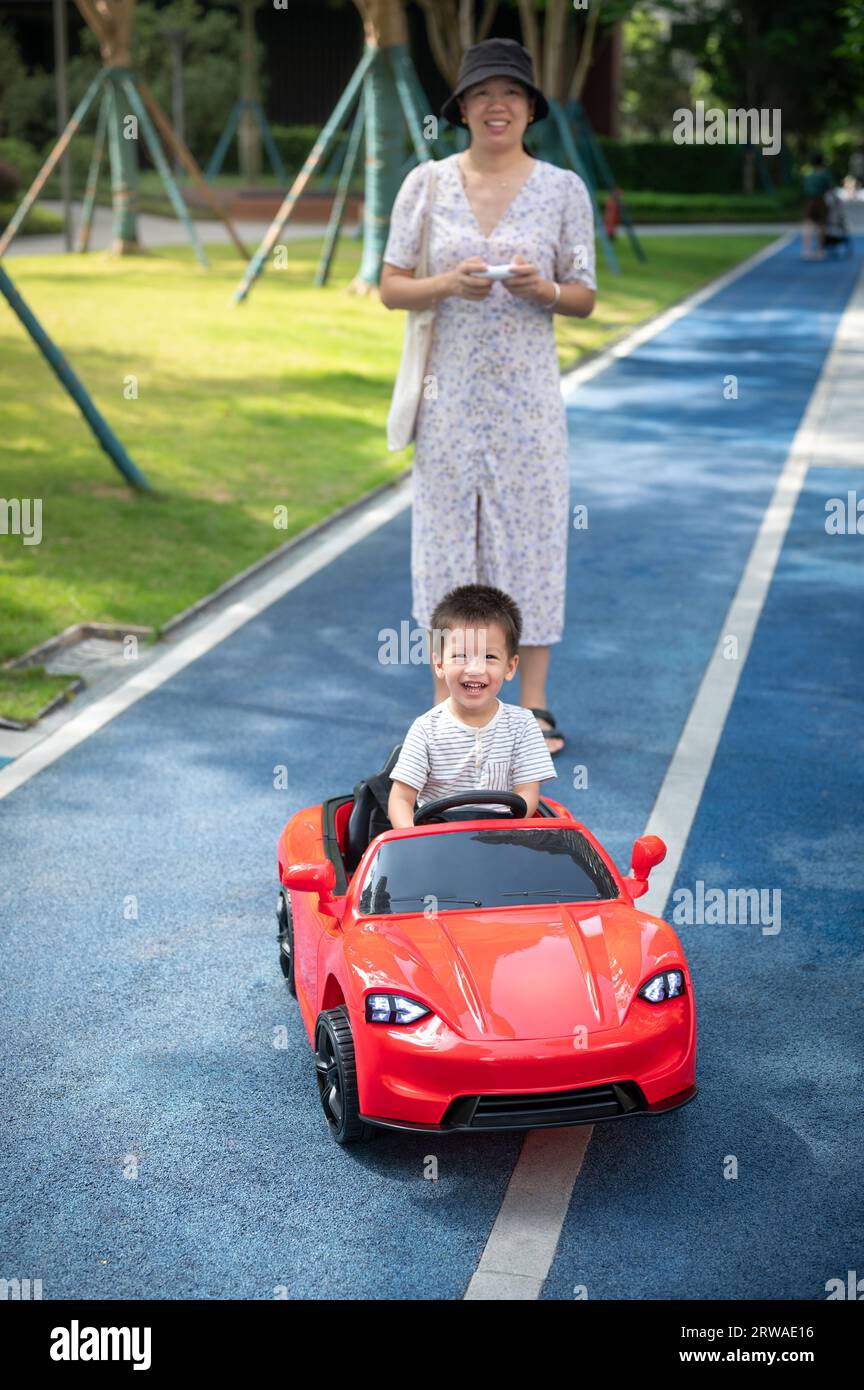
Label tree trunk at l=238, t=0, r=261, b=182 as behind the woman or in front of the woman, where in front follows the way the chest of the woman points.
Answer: behind

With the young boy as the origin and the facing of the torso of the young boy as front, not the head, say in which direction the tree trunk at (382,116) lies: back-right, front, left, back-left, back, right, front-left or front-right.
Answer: back

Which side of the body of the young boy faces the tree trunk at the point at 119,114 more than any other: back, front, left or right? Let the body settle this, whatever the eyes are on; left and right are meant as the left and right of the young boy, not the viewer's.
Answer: back

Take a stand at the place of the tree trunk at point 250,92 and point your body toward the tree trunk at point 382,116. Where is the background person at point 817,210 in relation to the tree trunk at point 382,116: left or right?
left

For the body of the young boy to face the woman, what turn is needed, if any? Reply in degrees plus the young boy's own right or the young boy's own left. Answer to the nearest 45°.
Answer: approximately 180°

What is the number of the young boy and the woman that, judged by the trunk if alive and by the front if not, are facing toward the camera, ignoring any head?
2

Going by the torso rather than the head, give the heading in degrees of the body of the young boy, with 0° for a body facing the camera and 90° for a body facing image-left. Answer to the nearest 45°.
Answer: approximately 0°

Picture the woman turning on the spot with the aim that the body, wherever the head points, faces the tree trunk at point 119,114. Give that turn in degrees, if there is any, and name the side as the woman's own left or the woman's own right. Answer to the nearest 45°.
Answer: approximately 180°

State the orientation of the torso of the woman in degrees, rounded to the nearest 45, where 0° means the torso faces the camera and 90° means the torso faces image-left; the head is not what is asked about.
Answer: approximately 0°

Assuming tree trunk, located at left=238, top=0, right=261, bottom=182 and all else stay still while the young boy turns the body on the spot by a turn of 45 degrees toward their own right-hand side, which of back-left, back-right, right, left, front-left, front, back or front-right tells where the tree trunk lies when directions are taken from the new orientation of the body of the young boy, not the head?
back-right

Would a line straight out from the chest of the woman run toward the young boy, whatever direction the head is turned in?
yes
